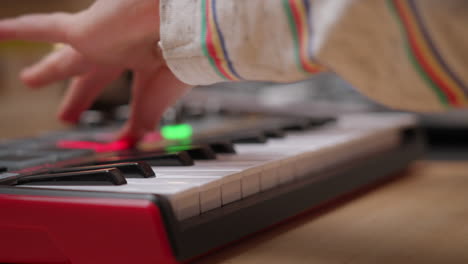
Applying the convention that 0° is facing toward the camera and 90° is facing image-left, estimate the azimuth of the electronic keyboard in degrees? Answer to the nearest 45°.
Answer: approximately 315°
